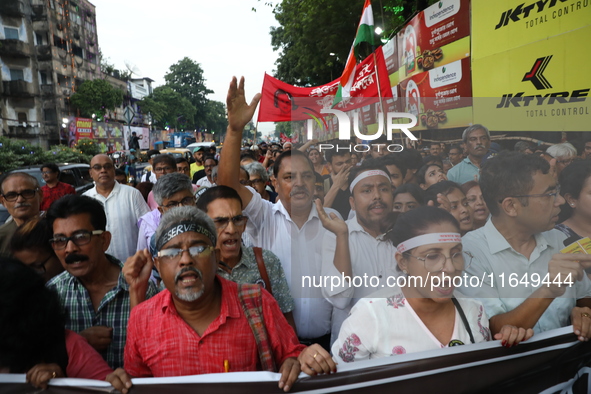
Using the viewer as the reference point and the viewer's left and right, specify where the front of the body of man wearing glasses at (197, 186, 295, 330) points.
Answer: facing the viewer

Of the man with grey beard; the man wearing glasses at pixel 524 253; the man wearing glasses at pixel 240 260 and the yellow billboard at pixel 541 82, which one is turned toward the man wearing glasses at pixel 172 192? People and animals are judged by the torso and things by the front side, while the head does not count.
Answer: the yellow billboard

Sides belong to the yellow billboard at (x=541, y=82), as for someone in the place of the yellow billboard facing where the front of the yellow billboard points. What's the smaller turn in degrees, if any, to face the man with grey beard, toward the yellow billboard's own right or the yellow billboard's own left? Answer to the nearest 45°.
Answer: approximately 45° to the yellow billboard's own left

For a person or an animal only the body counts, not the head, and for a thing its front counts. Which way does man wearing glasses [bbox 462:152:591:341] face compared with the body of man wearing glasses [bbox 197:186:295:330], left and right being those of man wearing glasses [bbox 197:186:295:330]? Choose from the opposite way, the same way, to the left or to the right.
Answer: the same way

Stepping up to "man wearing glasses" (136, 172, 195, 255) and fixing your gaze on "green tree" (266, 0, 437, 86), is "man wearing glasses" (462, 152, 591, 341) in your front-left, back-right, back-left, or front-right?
back-right

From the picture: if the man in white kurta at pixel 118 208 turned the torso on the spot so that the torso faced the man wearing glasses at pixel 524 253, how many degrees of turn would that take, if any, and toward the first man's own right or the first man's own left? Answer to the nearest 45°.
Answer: approximately 45° to the first man's own left

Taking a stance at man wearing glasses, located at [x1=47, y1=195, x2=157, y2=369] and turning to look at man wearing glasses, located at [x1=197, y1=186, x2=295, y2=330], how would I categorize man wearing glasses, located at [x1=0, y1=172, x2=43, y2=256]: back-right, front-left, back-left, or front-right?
back-left

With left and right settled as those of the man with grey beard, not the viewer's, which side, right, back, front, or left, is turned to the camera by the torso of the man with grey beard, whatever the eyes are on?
front

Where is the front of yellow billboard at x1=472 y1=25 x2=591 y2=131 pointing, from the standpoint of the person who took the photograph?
facing the viewer and to the left of the viewer

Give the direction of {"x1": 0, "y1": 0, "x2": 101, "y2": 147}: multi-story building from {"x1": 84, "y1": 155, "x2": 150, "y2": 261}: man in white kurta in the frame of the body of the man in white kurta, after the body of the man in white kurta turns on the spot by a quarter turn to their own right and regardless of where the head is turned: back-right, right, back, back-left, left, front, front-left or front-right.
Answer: right

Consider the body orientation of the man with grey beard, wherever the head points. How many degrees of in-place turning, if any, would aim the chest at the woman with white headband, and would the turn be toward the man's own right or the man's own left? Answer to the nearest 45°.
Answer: approximately 90° to the man's own left

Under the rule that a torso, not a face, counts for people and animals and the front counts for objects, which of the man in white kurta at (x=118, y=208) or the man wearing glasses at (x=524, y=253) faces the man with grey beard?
the man in white kurta

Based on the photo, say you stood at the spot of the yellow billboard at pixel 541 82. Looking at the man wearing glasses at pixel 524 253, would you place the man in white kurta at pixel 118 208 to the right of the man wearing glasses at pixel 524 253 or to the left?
right

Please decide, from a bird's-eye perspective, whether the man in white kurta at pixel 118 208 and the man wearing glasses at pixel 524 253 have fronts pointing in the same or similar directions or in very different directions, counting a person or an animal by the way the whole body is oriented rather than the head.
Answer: same or similar directions

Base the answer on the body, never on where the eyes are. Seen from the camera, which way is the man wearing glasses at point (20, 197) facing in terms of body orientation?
toward the camera

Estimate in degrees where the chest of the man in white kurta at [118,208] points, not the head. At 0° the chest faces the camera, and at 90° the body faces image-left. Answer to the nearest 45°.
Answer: approximately 0°

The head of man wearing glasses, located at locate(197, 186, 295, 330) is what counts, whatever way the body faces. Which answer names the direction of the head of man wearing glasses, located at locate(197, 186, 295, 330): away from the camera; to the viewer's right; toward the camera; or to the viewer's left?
toward the camera

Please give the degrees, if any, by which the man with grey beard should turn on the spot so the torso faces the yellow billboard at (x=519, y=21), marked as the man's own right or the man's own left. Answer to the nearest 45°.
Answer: approximately 135° to the man's own left
